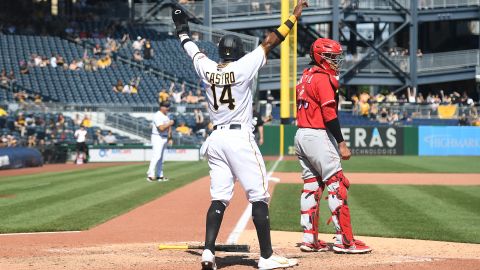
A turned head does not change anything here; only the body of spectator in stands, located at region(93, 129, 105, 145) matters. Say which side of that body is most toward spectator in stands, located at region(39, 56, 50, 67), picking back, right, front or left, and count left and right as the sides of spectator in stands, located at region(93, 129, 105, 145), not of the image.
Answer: back

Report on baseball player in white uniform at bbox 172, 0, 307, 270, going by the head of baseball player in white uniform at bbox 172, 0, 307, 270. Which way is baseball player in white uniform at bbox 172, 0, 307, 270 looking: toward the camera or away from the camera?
away from the camera

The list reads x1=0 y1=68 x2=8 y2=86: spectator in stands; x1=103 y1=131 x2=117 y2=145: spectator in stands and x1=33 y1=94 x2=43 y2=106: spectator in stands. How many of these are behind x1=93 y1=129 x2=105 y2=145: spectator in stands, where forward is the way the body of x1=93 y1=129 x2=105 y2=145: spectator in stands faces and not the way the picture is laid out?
2

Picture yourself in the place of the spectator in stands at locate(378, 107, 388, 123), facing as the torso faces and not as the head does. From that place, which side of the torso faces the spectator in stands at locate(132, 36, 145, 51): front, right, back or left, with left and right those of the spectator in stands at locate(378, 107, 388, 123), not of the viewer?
right

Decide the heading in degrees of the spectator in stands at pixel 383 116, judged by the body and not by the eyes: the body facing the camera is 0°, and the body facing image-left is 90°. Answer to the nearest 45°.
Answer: approximately 0°

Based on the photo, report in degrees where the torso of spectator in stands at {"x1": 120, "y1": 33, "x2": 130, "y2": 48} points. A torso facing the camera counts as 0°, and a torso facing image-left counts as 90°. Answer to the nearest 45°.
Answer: approximately 315°
